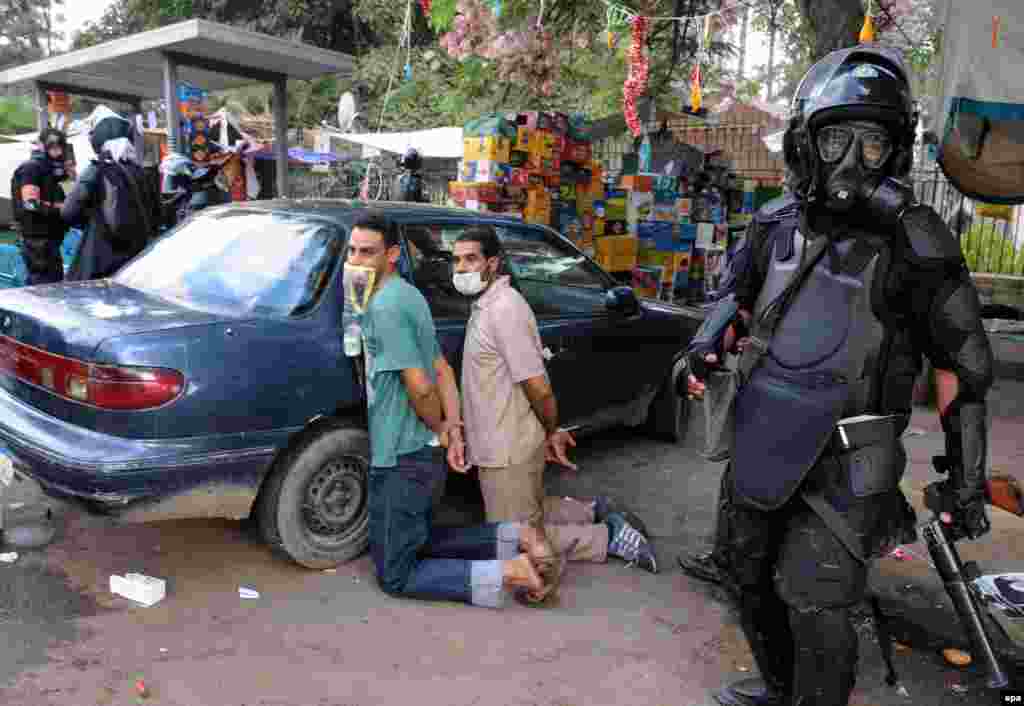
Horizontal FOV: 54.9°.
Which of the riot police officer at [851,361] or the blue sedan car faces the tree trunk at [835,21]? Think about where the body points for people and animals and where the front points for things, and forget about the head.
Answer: the blue sedan car

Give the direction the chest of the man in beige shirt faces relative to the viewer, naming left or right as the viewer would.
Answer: facing to the left of the viewer

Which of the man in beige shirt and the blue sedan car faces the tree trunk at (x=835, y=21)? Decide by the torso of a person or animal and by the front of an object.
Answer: the blue sedan car

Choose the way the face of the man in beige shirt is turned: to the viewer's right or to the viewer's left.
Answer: to the viewer's left

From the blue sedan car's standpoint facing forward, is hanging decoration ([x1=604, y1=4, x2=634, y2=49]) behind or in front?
in front

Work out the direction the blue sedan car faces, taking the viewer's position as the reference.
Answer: facing away from the viewer and to the right of the viewer

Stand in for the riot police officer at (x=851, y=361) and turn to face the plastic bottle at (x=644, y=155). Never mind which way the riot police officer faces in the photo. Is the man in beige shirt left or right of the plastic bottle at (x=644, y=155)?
left

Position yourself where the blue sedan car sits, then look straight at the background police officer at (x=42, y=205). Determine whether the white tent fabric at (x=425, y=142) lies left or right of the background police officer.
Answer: right

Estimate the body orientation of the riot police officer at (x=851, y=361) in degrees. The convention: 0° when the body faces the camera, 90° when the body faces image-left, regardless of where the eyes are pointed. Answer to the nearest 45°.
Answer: approximately 45°

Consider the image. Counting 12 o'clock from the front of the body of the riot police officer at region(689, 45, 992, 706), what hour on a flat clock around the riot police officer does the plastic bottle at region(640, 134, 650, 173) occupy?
The plastic bottle is roughly at 4 o'clock from the riot police officer.

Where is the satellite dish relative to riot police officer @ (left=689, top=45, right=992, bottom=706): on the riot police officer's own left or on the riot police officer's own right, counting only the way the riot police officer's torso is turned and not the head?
on the riot police officer's own right

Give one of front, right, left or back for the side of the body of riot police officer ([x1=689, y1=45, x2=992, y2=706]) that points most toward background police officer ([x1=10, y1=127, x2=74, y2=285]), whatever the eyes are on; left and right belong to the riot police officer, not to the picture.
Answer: right
